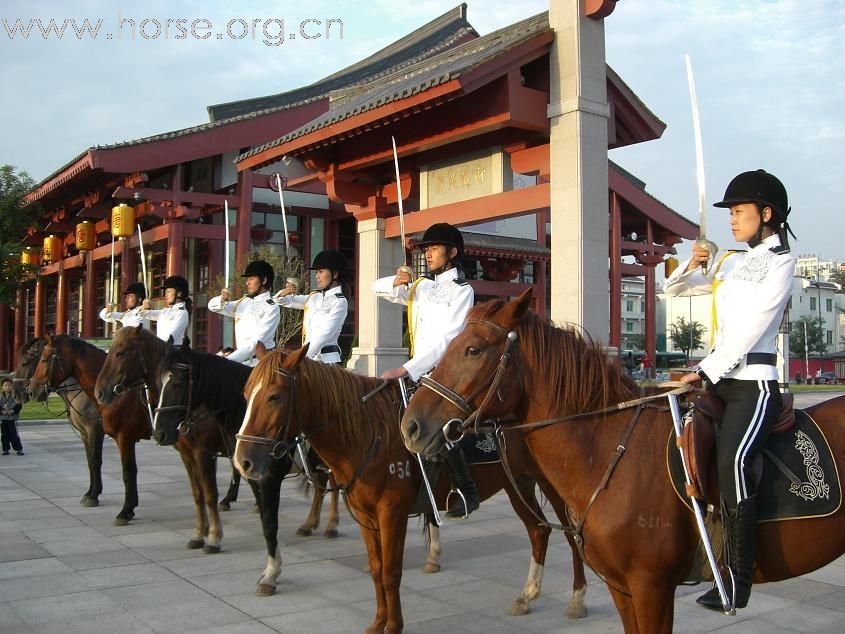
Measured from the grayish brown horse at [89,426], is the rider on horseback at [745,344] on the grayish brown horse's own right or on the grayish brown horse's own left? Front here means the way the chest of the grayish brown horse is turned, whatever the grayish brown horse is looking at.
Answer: on the grayish brown horse's own left

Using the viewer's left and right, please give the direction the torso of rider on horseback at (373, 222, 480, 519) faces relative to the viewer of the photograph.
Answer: facing the viewer and to the left of the viewer

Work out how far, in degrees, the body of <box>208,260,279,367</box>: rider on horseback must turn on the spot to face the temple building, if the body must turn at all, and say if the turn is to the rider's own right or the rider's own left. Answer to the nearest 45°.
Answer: approximately 135° to the rider's own right

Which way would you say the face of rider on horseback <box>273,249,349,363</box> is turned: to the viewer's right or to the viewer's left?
to the viewer's left

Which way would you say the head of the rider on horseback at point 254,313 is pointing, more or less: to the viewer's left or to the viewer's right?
to the viewer's left

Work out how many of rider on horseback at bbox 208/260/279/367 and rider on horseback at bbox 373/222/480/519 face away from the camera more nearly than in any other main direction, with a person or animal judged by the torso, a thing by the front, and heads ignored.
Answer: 0

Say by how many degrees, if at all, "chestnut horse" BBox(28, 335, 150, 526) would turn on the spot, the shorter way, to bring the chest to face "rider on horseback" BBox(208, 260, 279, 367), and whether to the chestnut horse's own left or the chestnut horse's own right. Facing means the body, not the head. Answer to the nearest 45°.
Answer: approximately 90° to the chestnut horse's own left

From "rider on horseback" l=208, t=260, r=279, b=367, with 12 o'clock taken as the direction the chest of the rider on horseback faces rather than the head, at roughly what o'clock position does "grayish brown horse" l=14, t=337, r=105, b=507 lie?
The grayish brown horse is roughly at 3 o'clock from the rider on horseback.

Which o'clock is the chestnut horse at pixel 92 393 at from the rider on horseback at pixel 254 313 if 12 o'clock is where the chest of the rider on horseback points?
The chestnut horse is roughly at 3 o'clock from the rider on horseback.

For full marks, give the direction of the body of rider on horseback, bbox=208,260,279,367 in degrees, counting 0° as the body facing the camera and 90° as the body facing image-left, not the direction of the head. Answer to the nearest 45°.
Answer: approximately 45°

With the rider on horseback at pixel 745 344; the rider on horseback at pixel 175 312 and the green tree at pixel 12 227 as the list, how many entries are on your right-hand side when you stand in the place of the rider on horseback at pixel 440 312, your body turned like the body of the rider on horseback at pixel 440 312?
2

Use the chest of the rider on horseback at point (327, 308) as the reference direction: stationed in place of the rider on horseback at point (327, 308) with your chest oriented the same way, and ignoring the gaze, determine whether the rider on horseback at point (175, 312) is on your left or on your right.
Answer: on your right

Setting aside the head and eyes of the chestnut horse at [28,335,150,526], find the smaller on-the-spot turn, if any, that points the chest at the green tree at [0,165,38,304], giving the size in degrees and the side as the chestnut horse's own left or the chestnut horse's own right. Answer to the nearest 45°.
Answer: approximately 135° to the chestnut horse's own right

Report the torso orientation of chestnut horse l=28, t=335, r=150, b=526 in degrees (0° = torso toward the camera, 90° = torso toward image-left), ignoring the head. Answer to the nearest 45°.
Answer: approximately 45°
